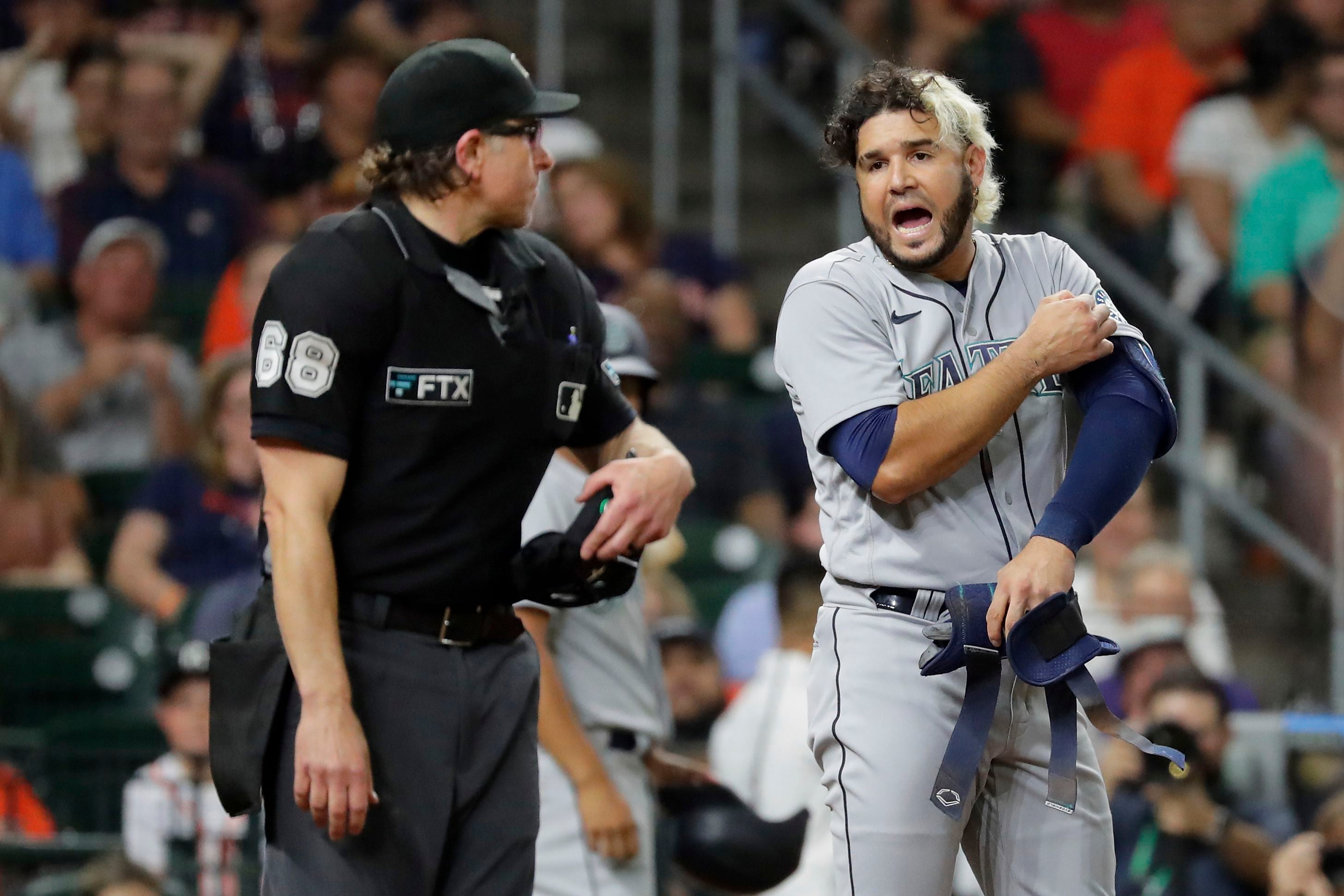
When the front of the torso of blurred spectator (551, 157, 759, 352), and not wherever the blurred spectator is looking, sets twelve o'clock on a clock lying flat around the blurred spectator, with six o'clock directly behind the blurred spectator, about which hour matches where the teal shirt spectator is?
The teal shirt spectator is roughly at 8 o'clock from the blurred spectator.

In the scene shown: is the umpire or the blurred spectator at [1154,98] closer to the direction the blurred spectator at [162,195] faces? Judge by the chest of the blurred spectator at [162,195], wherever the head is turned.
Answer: the umpire

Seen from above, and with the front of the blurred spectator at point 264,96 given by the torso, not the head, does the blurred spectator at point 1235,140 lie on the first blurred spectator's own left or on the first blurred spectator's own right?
on the first blurred spectator's own left

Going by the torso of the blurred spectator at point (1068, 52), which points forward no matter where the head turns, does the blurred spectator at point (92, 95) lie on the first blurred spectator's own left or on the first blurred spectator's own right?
on the first blurred spectator's own right

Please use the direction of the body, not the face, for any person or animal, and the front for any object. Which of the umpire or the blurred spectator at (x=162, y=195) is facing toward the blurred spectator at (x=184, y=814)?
the blurred spectator at (x=162, y=195)

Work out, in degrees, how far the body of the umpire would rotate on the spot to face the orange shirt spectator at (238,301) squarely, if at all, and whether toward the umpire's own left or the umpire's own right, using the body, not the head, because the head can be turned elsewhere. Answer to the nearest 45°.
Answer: approximately 135° to the umpire's own left

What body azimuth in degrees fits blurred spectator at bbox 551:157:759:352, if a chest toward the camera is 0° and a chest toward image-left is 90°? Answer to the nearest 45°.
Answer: approximately 45°
